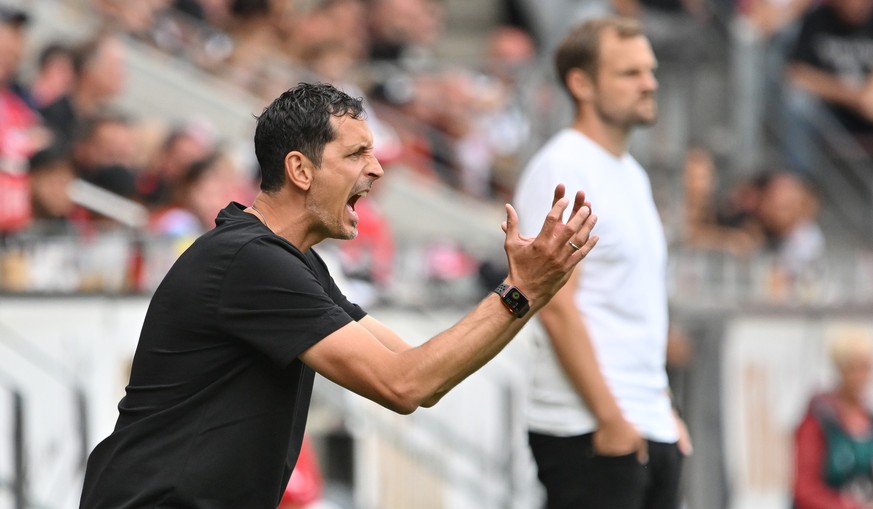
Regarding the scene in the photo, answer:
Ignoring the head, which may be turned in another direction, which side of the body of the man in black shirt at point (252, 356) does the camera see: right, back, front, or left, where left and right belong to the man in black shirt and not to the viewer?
right

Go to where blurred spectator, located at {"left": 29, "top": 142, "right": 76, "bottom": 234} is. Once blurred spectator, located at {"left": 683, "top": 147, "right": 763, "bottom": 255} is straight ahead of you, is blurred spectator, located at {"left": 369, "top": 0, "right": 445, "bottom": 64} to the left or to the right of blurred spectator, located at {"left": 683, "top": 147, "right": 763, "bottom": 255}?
left
